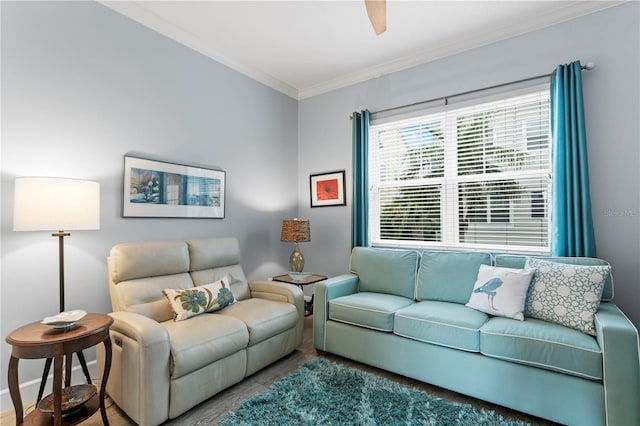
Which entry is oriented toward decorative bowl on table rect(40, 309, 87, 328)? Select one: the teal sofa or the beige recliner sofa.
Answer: the teal sofa

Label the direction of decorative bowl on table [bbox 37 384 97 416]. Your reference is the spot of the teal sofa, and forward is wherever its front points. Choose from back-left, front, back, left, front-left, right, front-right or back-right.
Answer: front

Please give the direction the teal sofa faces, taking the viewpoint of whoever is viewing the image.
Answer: facing the viewer and to the left of the viewer

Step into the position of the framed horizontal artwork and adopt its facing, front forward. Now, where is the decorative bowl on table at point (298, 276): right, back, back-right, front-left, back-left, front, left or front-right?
front-left

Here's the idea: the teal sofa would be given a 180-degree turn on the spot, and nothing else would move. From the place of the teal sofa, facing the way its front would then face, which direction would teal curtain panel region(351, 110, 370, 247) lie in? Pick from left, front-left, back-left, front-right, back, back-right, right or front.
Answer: left

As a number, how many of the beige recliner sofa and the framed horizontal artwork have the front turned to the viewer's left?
0

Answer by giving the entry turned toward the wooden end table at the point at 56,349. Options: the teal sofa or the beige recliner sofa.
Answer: the teal sofa

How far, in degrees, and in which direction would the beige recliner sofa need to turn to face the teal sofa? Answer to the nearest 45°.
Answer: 0° — it already faces it

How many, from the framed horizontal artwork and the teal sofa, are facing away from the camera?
0

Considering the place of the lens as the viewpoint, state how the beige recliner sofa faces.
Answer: facing the viewer and to the right of the viewer

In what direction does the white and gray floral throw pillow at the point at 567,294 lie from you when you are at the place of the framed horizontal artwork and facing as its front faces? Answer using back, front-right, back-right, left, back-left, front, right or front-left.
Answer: front

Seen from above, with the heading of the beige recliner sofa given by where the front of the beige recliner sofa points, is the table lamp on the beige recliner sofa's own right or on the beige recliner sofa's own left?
on the beige recliner sofa's own left

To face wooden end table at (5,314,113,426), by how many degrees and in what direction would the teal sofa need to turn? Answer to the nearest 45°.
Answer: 0° — it already faces it
